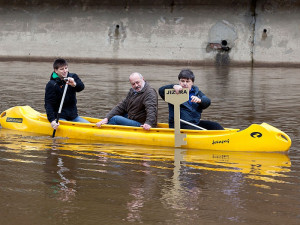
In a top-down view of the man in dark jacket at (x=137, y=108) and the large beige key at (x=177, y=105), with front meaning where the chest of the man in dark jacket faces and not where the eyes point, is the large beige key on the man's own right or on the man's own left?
on the man's own left

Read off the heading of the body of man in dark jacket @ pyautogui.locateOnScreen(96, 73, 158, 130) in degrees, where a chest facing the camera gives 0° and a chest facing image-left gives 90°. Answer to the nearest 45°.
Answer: approximately 45°

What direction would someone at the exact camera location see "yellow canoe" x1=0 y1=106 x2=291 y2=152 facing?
facing to the right of the viewer
